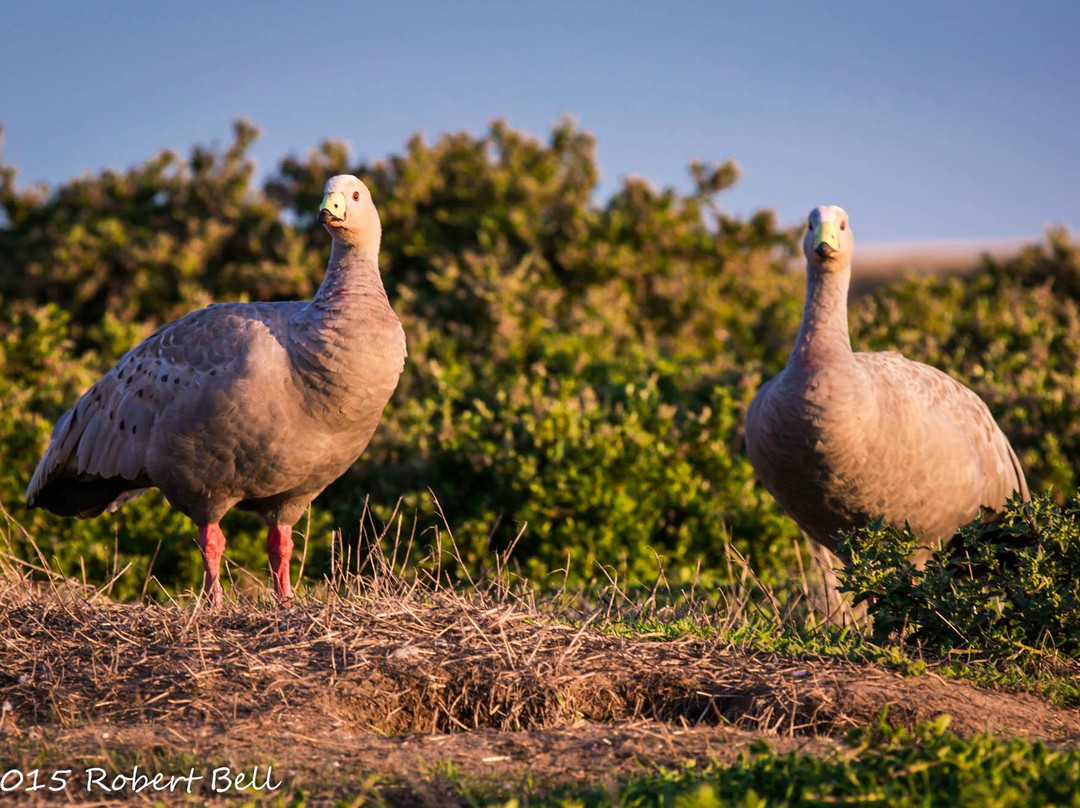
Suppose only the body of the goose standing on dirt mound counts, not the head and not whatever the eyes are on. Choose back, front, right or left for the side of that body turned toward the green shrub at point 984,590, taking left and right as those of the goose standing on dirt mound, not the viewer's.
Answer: front

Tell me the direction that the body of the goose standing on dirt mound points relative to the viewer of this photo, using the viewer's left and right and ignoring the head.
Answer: facing the viewer and to the right of the viewer

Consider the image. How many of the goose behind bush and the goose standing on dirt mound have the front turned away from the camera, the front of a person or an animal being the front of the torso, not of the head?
0

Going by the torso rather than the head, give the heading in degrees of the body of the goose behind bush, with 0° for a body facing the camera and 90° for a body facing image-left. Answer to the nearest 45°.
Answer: approximately 45°

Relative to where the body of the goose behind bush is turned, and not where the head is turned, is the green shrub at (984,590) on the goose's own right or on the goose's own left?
on the goose's own left

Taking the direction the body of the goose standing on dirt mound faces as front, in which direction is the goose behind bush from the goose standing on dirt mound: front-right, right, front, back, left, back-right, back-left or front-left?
front-left
